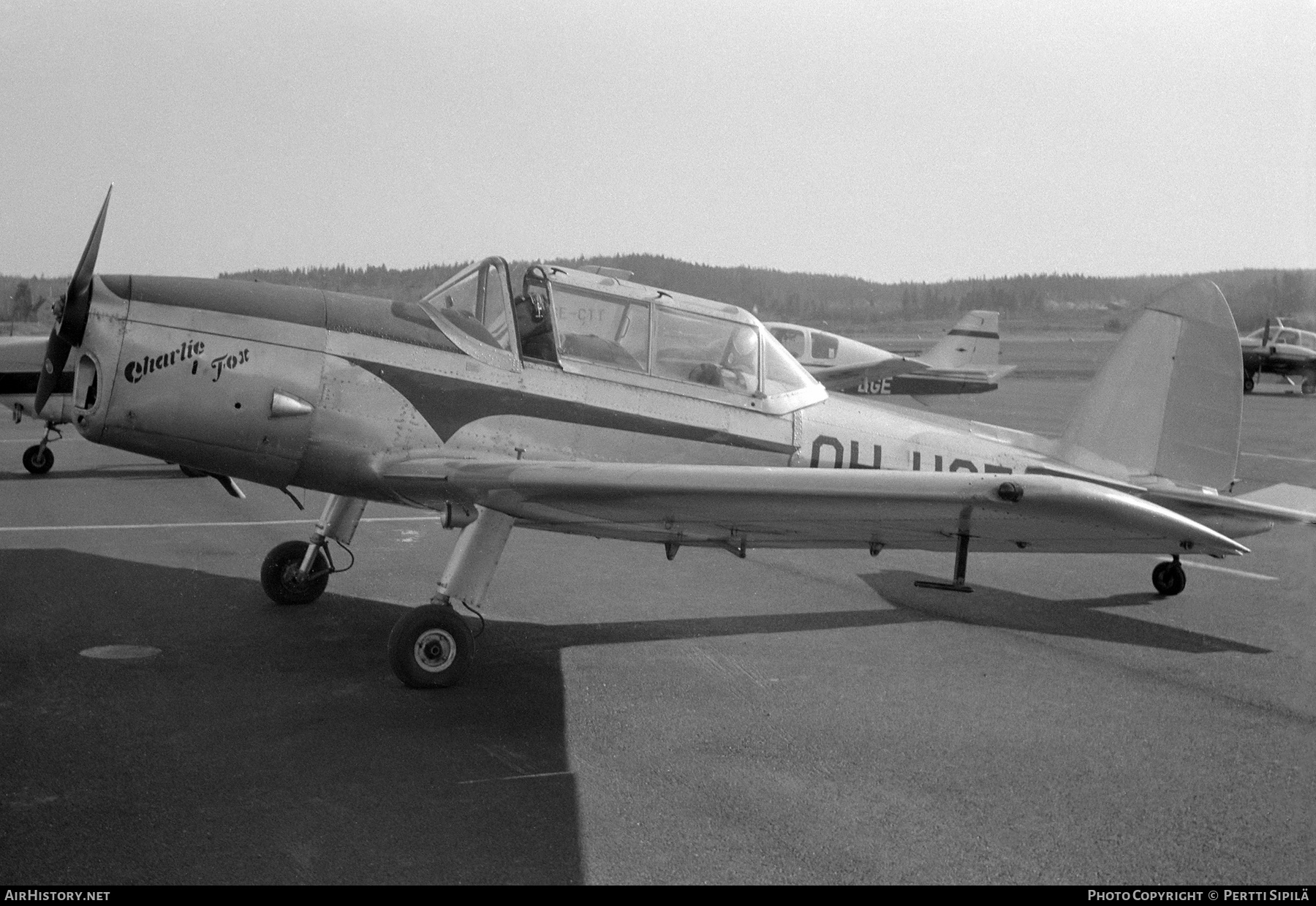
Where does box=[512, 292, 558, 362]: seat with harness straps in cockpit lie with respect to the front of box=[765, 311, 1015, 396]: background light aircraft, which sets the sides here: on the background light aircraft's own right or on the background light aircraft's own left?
on the background light aircraft's own left

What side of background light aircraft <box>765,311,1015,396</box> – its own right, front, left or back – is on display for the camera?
left

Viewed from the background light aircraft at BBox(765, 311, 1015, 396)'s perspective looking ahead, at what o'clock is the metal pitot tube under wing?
The metal pitot tube under wing is roughly at 9 o'clock from the background light aircraft.

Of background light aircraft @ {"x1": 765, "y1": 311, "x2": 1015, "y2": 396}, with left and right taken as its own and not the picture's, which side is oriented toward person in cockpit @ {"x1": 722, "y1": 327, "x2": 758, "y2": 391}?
left

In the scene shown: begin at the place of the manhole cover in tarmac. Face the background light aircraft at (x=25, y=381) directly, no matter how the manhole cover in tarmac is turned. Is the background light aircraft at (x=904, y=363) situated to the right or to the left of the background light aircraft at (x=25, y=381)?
right

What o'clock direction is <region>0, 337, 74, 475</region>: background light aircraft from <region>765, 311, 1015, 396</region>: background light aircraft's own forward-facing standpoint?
<region>0, 337, 74, 475</region>: background light aircraft is roughly at 10 o'clock from <region>765, 311, 1015, 396</region>: background light aircraft.

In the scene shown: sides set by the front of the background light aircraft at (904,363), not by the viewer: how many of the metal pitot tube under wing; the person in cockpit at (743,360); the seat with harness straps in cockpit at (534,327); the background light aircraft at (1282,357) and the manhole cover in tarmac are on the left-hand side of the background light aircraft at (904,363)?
4

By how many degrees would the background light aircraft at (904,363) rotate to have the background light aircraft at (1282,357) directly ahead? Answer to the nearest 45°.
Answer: approximately 135° to its right

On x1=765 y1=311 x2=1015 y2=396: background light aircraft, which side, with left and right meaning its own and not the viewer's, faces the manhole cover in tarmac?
left
